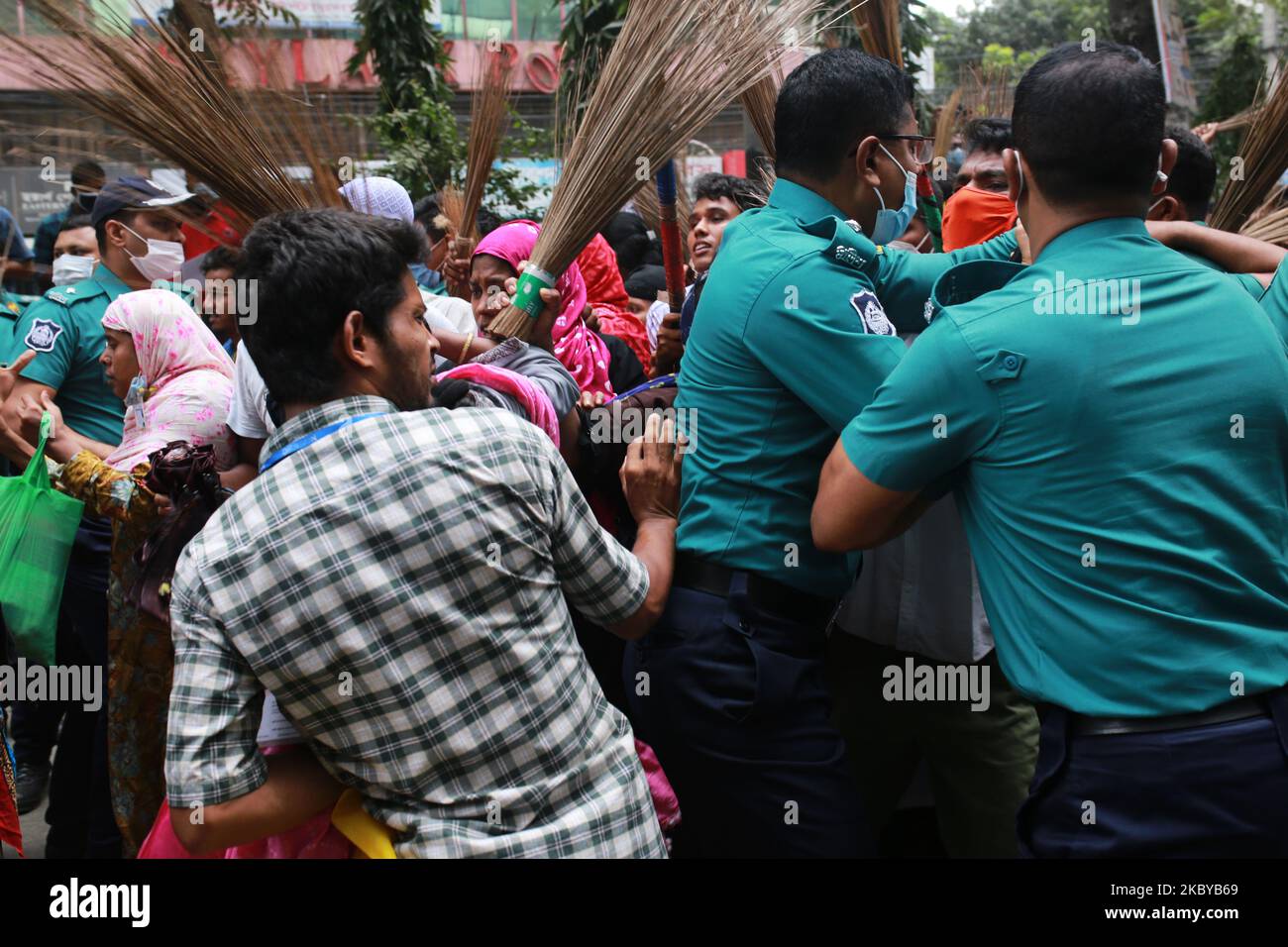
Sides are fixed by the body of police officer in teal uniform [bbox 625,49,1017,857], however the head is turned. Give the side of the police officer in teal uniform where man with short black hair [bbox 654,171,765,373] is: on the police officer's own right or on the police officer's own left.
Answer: on the police officer's own left

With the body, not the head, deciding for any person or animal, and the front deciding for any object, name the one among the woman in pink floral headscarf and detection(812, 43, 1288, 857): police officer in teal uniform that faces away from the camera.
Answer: the police officer in teal uniform

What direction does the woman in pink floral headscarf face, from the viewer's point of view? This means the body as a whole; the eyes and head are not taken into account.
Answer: to the viewer's left

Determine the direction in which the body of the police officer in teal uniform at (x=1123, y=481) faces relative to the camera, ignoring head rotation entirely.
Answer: away from the camera

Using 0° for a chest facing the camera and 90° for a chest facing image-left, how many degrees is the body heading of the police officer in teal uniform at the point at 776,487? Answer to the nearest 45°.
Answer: approximately 270°

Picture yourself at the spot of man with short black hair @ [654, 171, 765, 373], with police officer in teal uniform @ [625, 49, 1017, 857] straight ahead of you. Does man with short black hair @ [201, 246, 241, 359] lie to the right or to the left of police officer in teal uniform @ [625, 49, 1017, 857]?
right
